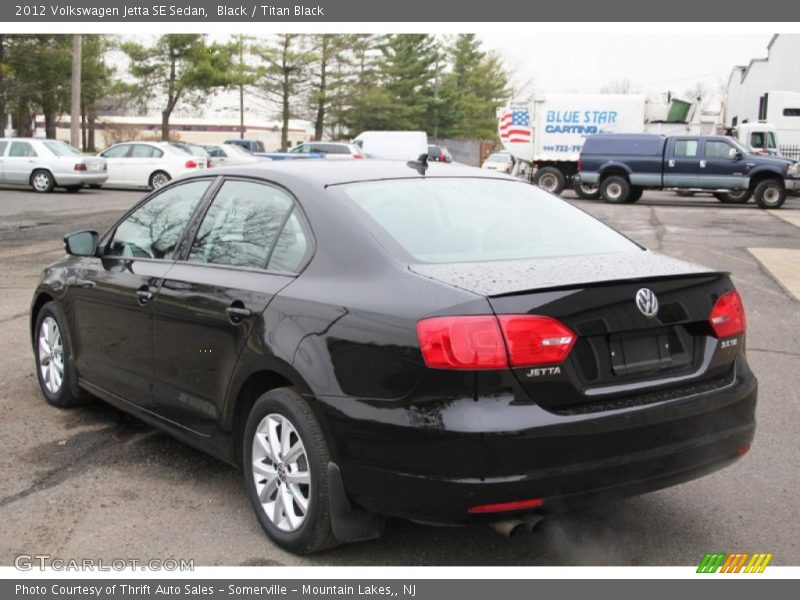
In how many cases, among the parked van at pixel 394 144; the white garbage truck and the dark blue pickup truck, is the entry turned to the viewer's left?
1

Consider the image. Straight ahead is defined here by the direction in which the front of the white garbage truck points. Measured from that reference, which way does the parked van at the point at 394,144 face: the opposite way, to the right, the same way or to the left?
the opposite way

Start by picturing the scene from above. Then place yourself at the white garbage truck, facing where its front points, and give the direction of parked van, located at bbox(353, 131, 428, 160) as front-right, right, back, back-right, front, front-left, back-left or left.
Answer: back-left

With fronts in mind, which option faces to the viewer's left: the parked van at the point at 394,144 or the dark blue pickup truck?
the parked van

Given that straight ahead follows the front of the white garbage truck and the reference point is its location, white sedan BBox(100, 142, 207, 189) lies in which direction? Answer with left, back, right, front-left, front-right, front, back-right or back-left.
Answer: back-right

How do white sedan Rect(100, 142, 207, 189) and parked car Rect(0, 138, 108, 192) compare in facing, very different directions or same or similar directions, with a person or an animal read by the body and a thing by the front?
same or similar directions

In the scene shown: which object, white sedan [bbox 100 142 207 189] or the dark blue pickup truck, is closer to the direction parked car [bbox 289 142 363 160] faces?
the white sedan

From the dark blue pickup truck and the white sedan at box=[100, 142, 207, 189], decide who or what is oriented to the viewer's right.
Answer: the dark blue pickup truck

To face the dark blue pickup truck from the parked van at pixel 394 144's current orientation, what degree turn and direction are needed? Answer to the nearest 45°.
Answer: approximately 135° to its left

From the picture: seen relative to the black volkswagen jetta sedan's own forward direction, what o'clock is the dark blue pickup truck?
The dark blue pickup truck is roughly at 2 o'clock from the black volkswagen jetta sedan.

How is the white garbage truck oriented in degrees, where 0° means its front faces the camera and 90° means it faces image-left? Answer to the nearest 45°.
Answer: approximately 270°

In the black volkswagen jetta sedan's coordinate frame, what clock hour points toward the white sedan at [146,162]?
The white sedan is roughly at 1 o'clock from the black volkswagen jetta sedan.

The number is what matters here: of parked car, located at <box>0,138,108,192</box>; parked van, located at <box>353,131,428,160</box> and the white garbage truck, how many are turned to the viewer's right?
1

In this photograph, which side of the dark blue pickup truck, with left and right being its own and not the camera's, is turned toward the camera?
right

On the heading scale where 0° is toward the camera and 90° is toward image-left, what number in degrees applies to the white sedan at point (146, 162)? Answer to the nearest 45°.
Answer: approximately 135°

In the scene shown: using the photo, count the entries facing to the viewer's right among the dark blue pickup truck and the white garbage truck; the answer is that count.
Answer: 2
